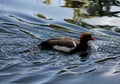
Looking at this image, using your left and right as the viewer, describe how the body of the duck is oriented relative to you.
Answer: facing to the right of the viewer
